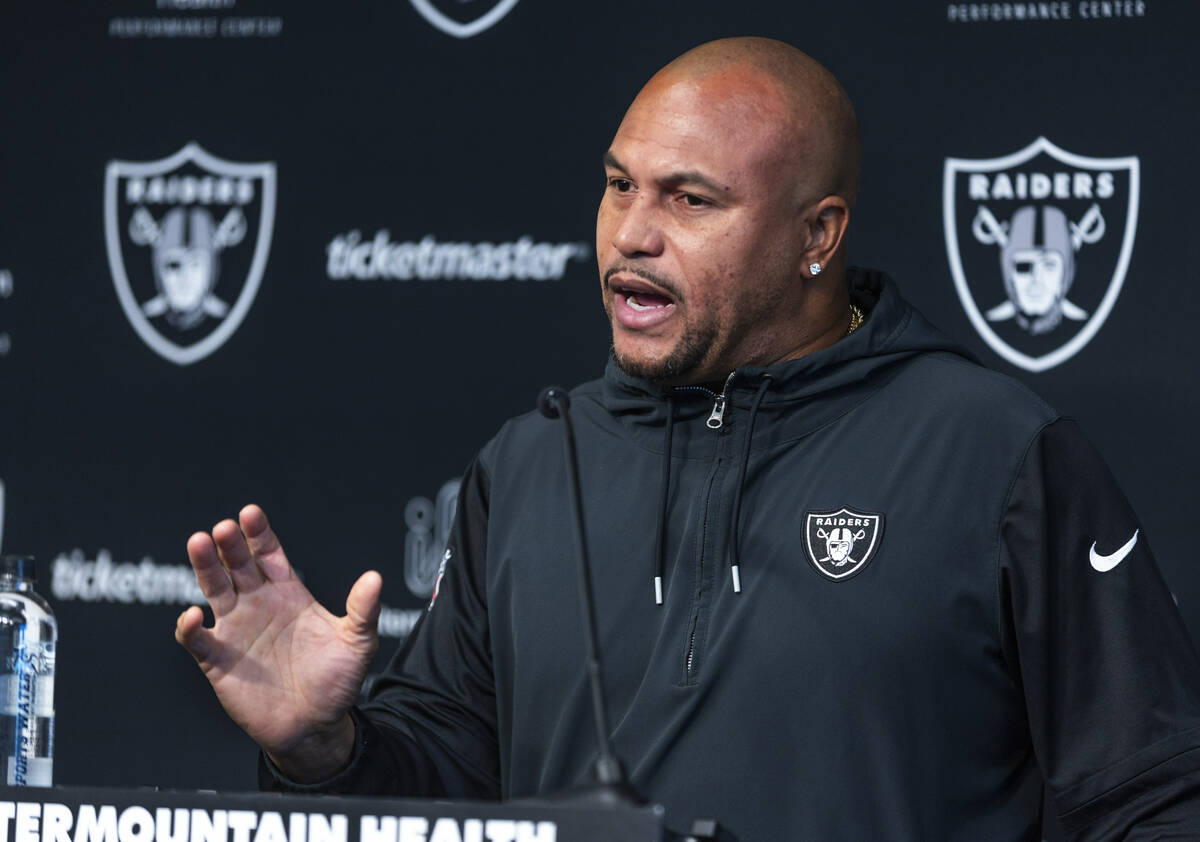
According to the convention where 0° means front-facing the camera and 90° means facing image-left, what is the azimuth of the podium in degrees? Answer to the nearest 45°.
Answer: approximately 0°

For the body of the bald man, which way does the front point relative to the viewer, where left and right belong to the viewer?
facing the viewer and to the left of the viewer

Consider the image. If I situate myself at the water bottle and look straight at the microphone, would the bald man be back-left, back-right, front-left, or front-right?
front-left

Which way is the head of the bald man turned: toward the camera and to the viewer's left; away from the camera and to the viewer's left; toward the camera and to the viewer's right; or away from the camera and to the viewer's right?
toward the camera and to the viewer's left

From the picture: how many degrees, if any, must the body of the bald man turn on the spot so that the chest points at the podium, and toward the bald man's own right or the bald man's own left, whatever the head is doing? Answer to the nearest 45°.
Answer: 0° — they already face it

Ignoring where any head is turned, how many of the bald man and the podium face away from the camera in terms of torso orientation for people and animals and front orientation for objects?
0
